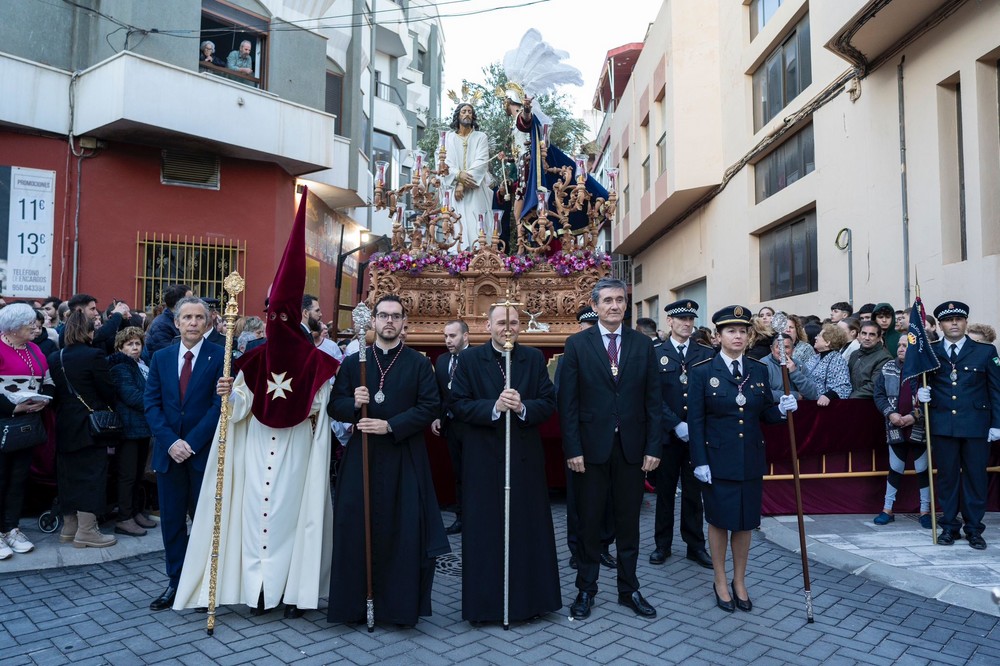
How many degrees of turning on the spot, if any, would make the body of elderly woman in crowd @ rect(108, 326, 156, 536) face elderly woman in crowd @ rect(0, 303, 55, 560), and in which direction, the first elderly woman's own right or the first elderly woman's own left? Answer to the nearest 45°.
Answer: approximately 135° to the first elderly woman's own right

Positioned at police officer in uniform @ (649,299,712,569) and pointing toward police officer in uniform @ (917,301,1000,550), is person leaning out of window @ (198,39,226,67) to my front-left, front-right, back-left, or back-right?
back-left

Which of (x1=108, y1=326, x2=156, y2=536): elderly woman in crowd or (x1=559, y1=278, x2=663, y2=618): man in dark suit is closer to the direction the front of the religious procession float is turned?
the man in dark suit

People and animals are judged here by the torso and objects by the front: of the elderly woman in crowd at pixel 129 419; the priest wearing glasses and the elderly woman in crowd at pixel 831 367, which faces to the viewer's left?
the elderly woman in crowd at pixel 831 367

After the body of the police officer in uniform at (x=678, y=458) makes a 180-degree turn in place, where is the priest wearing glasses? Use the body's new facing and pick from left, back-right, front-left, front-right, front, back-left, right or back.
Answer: back-left

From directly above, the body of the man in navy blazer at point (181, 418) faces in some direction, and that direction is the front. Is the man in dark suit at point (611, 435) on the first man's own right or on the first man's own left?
on the first man's own left

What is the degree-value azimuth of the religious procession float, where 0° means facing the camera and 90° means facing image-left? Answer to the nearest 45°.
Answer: approximately 0°

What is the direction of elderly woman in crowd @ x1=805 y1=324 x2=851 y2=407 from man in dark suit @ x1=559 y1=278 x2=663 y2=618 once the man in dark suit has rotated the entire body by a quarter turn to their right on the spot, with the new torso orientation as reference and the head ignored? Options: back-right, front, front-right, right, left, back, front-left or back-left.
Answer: back-right

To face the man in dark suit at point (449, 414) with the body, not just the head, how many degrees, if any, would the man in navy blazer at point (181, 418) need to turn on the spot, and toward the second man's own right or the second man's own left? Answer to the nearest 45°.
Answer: approximately 90° to the second man's own left

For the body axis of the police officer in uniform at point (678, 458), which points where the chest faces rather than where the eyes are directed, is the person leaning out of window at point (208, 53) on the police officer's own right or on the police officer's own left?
on the police officer's own right
